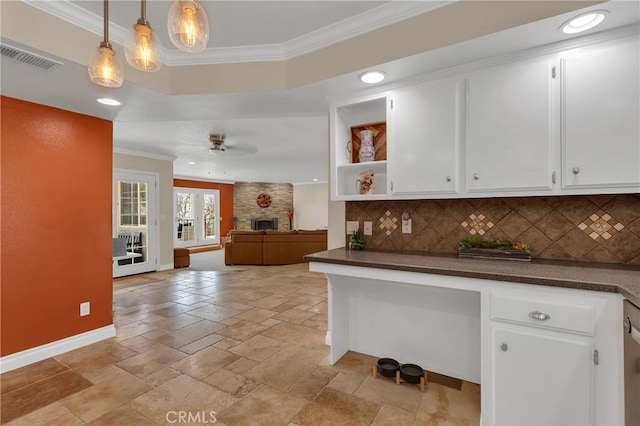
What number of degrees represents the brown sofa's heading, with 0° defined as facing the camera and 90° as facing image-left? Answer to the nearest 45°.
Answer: approximately 180°

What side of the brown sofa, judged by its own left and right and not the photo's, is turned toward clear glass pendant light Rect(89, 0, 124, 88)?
back

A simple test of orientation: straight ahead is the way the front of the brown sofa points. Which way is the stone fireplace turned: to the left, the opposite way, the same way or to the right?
the opposite way

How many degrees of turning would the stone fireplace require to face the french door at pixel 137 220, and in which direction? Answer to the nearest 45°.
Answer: approximately 45° to its right

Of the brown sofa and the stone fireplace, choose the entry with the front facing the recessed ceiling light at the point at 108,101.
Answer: the stone fireplace

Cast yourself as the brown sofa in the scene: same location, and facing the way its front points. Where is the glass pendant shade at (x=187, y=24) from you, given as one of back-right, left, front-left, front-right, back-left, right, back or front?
back

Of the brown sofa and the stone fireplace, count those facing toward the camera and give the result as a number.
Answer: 1

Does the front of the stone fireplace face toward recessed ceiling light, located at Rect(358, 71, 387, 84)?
yes

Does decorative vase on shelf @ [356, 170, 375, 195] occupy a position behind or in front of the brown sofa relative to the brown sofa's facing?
behind

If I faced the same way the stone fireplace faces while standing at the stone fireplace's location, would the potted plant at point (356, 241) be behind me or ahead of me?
ahead

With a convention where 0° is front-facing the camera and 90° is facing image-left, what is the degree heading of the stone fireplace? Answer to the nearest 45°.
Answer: approximately 0°

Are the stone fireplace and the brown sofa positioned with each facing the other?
yes

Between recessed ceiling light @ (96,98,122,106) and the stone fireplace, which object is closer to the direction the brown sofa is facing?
the stone fireplace

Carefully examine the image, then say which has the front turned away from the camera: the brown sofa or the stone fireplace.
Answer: the brown sofa

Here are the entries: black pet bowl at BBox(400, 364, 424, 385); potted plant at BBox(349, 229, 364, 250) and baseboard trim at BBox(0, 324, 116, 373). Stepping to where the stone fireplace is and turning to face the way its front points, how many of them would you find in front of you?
3

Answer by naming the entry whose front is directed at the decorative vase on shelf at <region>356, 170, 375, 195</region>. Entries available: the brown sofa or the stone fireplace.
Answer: the stone fireplace

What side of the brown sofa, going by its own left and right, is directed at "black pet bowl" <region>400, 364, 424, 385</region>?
back

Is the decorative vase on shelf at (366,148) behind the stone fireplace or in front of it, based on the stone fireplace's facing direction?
in front

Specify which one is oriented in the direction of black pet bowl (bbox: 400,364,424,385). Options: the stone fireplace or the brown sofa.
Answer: the stone fireplace

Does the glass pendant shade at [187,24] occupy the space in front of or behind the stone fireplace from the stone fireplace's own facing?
in front
